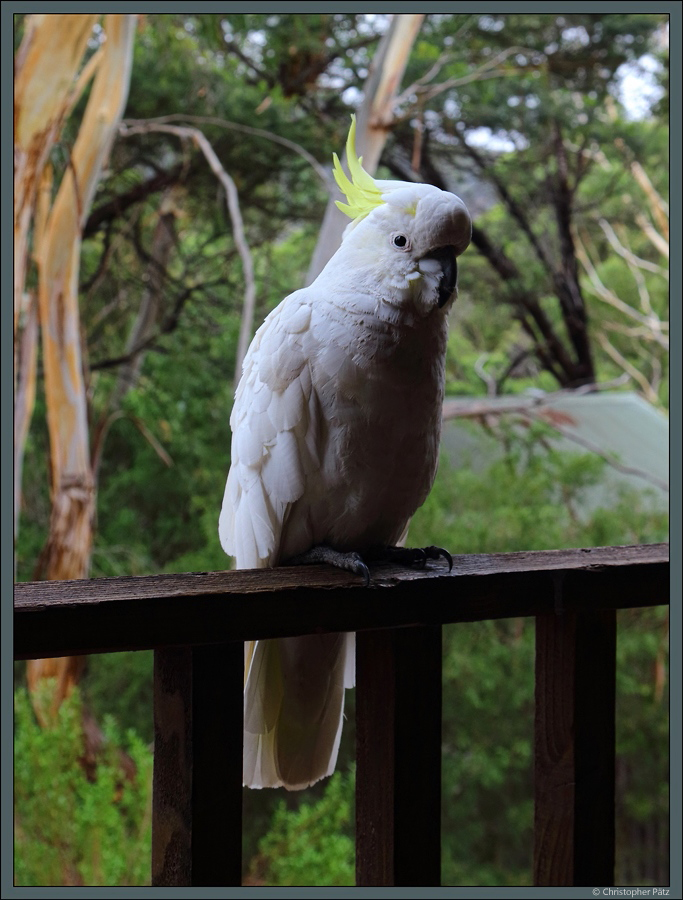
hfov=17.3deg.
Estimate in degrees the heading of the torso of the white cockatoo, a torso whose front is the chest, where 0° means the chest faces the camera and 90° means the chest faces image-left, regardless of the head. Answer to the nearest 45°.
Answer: approximately 315°

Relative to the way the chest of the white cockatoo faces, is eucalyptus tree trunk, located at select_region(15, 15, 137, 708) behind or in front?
behind

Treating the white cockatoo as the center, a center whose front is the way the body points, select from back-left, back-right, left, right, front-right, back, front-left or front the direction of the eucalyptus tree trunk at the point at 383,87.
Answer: back-left
